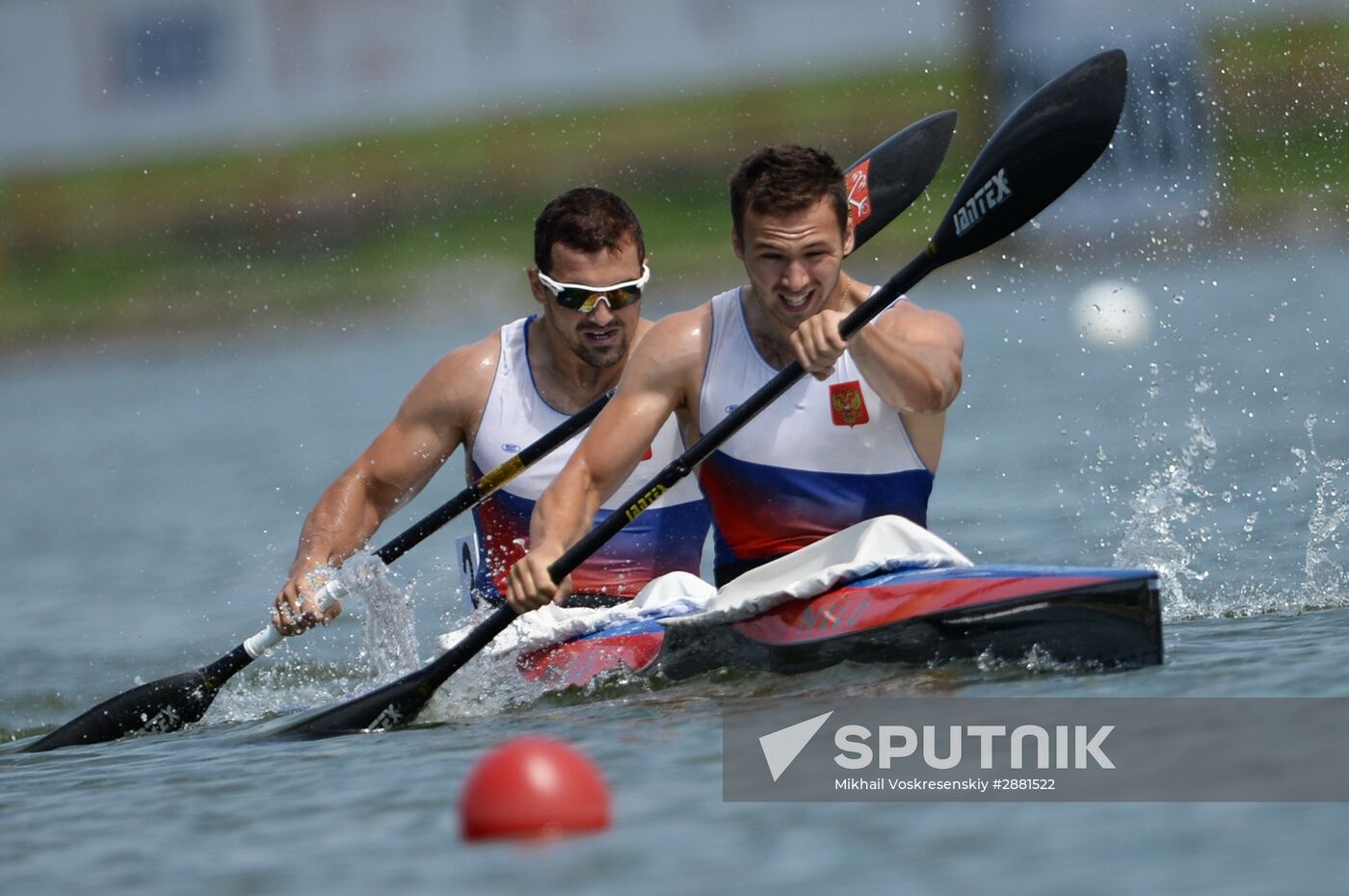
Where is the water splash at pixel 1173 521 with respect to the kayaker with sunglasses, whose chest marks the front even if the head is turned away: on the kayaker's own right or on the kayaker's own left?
on the kayaker's own left

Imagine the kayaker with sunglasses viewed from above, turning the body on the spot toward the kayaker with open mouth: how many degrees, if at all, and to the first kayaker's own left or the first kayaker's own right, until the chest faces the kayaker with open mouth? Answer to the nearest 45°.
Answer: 0° — they already face them

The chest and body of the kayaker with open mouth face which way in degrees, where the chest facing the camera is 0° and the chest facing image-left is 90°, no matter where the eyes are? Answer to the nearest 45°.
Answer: approximately 0°

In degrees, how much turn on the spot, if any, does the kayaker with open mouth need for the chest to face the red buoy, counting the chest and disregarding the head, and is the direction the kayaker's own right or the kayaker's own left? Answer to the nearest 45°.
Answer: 0° — they already face it
